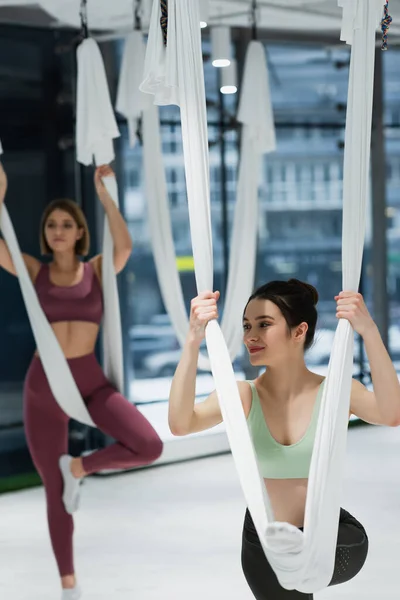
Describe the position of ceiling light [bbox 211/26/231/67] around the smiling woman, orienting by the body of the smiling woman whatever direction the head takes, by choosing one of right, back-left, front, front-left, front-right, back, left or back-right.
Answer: back

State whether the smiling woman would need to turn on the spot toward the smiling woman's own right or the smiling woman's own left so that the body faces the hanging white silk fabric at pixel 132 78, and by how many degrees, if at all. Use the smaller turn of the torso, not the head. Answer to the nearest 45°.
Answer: approximately 180°

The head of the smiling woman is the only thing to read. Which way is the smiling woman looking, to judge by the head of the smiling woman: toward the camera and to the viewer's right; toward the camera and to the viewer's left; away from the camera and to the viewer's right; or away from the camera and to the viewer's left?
toward the camera and to the viewer's left

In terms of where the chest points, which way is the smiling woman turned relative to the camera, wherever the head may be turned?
toward the camera

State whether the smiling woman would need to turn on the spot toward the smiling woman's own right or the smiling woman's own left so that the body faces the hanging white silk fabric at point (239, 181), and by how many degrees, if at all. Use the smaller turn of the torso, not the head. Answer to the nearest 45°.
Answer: approximately 180°

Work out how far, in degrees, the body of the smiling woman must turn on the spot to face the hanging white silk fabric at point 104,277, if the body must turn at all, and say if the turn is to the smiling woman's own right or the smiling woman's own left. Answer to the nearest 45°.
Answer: approximately 135° to the smiling woman's own right
